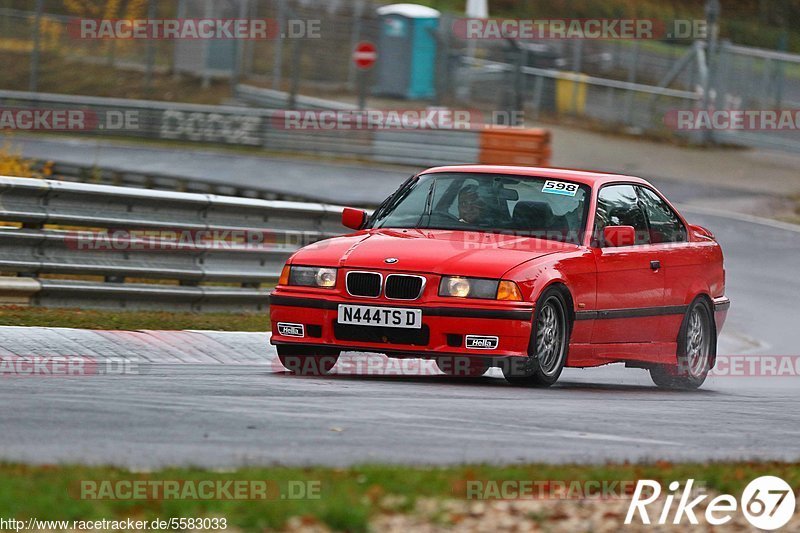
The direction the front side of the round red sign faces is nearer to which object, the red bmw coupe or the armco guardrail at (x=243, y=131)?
the red bmw coupe

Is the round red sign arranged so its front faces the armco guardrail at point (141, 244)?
yes

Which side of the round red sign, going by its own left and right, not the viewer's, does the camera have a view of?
front

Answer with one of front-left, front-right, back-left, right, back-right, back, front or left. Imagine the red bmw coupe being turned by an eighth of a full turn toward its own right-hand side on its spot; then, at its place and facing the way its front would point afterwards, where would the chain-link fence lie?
right

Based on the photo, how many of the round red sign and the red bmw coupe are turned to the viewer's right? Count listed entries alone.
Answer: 0

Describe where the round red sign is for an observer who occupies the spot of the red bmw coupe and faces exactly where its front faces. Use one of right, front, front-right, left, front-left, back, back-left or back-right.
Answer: back-right

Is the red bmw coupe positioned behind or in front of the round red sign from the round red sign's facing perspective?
in front

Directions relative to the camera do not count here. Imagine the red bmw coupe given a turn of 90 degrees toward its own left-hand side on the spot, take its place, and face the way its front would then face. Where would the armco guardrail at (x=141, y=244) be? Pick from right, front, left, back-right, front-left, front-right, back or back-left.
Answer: back

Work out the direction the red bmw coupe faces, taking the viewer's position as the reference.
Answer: facing the viewer and to the left of the viewer

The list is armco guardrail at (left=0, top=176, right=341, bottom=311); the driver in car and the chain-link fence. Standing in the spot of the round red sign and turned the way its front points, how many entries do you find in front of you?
2

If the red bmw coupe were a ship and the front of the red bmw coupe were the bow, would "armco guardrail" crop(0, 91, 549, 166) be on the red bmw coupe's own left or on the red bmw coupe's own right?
on the red bmw coupe's own right
